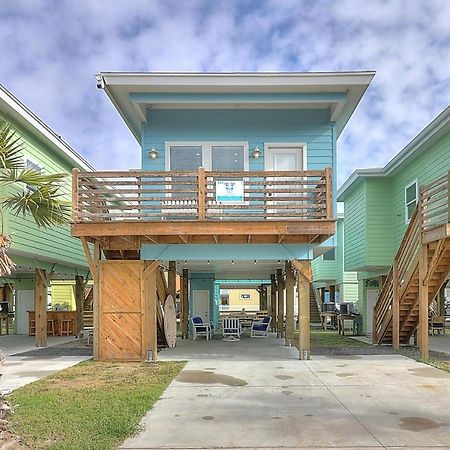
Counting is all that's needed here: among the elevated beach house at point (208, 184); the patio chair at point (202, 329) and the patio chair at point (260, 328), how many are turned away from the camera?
0

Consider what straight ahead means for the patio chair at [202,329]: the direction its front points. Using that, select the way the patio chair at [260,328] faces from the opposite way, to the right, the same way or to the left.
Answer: to the right

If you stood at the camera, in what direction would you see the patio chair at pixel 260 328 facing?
facing the viewer and to the left of the viewer

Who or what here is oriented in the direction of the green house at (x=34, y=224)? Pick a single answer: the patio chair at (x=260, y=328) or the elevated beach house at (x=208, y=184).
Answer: the patio chair

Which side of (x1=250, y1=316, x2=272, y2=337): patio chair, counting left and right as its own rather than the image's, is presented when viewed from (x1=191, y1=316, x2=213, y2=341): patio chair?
front

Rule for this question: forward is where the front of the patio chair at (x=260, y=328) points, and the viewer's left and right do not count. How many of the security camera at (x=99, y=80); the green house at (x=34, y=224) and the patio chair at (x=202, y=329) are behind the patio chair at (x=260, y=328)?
0

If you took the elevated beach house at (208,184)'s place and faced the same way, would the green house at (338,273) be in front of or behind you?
behind

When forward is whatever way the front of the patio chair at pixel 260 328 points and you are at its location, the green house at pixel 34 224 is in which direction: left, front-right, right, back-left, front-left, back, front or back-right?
front

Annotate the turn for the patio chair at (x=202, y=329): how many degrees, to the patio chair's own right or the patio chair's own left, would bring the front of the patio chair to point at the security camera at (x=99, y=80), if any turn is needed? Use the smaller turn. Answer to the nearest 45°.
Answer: approximately 45° to the patio chair's own right

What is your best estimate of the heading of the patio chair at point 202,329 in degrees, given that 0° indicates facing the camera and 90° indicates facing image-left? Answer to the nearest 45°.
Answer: approximately 315°

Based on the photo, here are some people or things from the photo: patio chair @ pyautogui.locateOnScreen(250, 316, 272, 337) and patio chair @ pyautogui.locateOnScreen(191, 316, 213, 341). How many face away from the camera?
0

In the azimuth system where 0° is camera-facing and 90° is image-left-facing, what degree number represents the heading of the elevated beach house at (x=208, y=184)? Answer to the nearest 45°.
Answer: approximately 0°

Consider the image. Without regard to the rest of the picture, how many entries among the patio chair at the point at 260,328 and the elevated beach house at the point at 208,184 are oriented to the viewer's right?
0

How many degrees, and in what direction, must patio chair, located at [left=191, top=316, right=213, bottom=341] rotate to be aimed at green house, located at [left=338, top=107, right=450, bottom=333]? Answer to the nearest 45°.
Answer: approximately 45° to its left

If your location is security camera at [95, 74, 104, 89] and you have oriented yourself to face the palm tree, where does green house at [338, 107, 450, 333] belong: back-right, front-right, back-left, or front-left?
back-left

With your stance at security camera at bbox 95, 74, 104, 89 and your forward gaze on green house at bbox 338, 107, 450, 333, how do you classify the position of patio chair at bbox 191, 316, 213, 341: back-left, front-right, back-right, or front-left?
front-left
